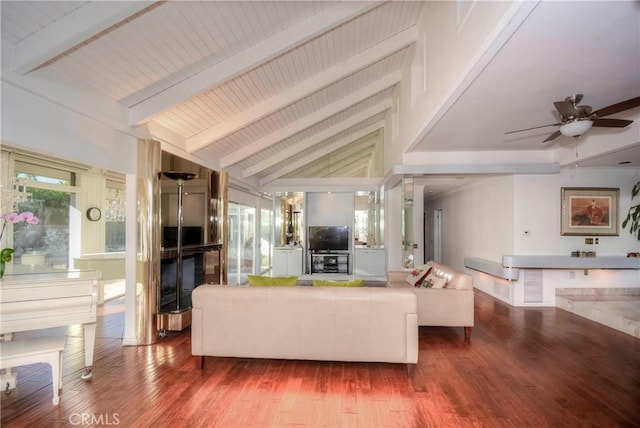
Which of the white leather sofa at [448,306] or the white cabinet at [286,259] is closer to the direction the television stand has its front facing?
the white leather sofa

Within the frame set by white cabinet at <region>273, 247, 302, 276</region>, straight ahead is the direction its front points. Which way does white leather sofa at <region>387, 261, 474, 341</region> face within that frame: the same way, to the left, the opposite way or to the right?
to the right

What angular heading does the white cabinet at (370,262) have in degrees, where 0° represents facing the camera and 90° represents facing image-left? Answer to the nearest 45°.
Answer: approximately 0°

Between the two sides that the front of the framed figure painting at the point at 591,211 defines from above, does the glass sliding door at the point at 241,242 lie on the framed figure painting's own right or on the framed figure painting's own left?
on the framed figure painting's own right

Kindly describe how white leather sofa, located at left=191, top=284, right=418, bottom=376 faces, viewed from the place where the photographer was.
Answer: facing away from the viewer

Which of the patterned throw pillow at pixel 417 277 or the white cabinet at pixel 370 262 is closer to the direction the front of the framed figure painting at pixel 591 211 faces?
the patterned throw pillow

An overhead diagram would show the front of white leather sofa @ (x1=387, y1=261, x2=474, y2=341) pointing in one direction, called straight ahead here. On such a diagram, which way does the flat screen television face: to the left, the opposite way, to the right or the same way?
to the left

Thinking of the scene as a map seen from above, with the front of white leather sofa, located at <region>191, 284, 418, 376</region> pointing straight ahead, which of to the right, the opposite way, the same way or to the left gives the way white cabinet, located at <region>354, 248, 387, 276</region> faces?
the opposite way

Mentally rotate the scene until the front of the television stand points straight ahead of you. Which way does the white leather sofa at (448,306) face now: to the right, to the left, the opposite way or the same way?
to the right
